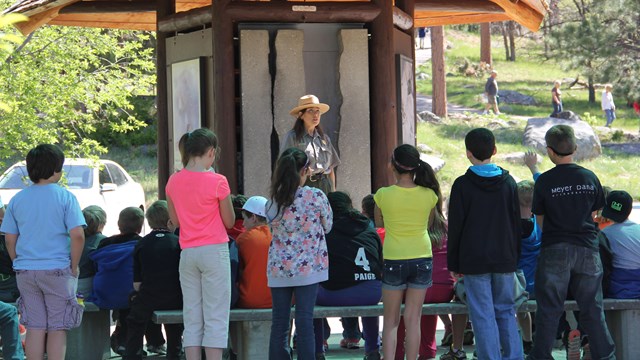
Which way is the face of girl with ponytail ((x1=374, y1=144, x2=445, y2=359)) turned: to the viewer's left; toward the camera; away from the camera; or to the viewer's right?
away from the camera

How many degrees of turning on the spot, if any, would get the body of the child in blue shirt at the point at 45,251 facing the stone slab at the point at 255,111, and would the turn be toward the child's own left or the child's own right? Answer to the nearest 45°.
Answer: approximately 45° to the child's own right

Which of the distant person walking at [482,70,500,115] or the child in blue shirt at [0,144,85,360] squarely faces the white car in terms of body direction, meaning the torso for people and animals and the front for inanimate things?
the child in blue shirt

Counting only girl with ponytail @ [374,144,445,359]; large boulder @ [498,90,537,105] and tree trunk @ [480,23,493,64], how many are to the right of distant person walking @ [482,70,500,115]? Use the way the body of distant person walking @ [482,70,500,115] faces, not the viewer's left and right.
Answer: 1

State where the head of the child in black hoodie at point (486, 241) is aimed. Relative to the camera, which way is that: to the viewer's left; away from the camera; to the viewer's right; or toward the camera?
away from the camera

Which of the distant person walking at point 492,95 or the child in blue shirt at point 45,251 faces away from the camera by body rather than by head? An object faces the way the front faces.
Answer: the child in blue shirt

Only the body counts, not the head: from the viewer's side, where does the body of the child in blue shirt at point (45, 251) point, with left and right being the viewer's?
facing away from the viewer

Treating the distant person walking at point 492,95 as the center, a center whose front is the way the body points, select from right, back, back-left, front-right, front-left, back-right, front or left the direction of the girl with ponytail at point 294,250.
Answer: right
